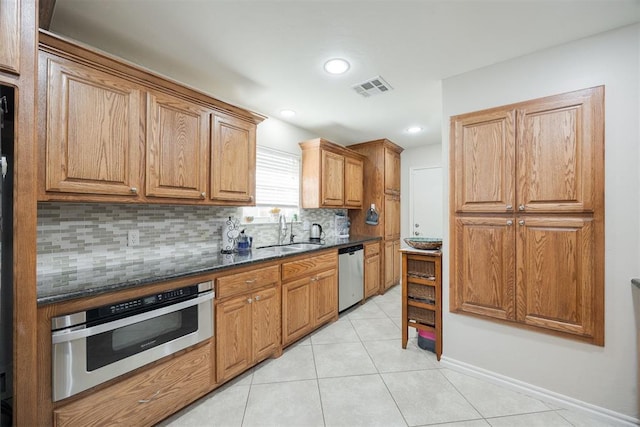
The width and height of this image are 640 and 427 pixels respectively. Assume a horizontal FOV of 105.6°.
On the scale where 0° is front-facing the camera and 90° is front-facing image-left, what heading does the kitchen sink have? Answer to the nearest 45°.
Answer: approximately 315°

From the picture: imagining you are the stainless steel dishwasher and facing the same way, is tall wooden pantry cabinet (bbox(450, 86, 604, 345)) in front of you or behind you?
in front

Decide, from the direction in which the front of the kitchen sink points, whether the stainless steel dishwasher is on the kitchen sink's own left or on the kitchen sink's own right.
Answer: on the kitchen sink's own left

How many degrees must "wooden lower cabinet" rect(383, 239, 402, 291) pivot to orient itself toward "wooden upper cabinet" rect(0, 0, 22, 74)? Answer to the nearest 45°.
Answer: approximately 90° to its right

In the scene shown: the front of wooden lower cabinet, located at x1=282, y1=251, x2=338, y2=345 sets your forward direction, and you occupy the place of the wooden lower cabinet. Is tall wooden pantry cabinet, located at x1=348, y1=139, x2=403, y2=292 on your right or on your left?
on your left

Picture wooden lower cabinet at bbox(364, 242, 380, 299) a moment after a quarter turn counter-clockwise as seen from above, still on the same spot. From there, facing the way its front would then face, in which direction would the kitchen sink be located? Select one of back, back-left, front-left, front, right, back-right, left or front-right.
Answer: back

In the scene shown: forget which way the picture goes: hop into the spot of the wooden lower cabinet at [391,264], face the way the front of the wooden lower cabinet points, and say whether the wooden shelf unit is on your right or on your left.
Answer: on your right

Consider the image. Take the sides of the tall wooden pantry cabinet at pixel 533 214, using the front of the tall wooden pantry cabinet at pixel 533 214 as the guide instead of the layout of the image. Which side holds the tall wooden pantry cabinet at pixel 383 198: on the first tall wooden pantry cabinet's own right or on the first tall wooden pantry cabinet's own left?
on the first tall wooden pantry cabinet's own right

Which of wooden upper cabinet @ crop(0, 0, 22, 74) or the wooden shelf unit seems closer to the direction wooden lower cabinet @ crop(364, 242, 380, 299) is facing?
the wooden shelf unit

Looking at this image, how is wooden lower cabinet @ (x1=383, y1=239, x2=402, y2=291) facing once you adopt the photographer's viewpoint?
facing to the right of the viewer

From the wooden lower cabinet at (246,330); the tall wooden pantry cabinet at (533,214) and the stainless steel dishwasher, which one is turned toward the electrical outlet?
the tall wooden pantry cabinet

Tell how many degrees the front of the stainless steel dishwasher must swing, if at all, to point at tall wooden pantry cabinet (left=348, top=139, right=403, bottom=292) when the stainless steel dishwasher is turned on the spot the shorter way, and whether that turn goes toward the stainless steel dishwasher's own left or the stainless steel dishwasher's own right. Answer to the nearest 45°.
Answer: approximately 90° to the stainless steel dishwasher's own left

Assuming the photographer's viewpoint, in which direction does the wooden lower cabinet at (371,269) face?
facing the viewer and to the right of the viewer

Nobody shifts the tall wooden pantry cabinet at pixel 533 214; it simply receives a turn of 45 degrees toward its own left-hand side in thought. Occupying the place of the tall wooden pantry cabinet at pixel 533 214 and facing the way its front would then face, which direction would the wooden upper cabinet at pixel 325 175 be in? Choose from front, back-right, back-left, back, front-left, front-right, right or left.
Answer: right
